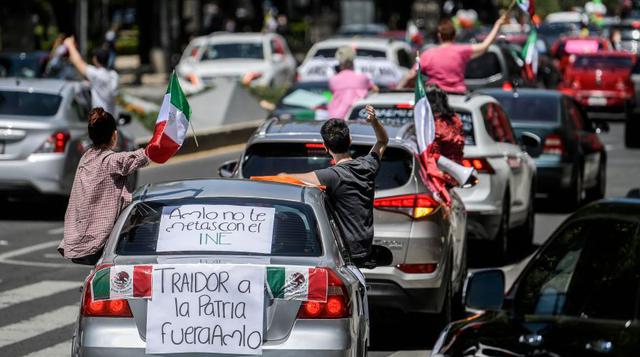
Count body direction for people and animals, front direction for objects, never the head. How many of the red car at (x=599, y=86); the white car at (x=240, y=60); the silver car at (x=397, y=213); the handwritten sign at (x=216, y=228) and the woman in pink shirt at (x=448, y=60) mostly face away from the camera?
4

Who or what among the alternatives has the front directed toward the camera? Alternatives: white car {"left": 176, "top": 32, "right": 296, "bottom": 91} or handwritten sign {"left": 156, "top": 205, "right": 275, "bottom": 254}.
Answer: the handwritten sign

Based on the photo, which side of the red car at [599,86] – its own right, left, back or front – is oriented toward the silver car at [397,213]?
back

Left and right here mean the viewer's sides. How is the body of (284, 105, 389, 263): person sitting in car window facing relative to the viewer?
facing away from the viewer and to the left of the viewer

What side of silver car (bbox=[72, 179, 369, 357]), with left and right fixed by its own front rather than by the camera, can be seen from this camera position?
back

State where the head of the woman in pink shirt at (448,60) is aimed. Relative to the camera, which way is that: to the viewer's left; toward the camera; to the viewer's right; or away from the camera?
away from the camera

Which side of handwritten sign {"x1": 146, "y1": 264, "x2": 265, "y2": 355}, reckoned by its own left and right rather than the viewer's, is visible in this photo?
front

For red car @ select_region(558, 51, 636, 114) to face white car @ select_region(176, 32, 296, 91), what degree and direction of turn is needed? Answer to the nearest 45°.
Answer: approximately 90° to its left

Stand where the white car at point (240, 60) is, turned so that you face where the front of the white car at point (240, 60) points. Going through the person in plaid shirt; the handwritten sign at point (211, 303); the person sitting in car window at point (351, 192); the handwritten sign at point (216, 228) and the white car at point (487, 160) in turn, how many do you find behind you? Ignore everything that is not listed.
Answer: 5

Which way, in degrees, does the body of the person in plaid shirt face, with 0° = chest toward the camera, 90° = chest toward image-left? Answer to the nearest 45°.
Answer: approximately 225°

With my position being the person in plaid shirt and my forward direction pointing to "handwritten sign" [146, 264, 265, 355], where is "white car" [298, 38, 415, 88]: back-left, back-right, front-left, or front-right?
back-left

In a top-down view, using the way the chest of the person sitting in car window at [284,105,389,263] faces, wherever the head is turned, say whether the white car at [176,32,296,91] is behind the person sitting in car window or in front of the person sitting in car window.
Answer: in front

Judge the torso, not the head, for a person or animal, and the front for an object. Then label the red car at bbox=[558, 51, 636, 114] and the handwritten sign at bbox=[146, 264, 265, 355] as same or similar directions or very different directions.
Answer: very different directions

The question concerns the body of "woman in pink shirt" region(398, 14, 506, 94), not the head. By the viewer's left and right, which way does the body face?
facing away from the viewer

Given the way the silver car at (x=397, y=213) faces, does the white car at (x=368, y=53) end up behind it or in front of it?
in front

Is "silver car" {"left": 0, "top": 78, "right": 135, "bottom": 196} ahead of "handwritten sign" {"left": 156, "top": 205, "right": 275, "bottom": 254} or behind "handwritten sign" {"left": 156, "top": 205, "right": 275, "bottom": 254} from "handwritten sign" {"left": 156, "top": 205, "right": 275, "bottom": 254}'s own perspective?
behind

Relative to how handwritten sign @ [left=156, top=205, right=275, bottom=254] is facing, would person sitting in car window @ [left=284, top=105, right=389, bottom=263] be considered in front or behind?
behind

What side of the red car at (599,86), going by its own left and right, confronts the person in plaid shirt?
back

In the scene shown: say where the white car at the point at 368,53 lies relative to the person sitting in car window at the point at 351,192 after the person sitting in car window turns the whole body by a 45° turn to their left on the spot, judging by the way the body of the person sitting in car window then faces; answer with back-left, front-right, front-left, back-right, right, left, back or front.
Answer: right
